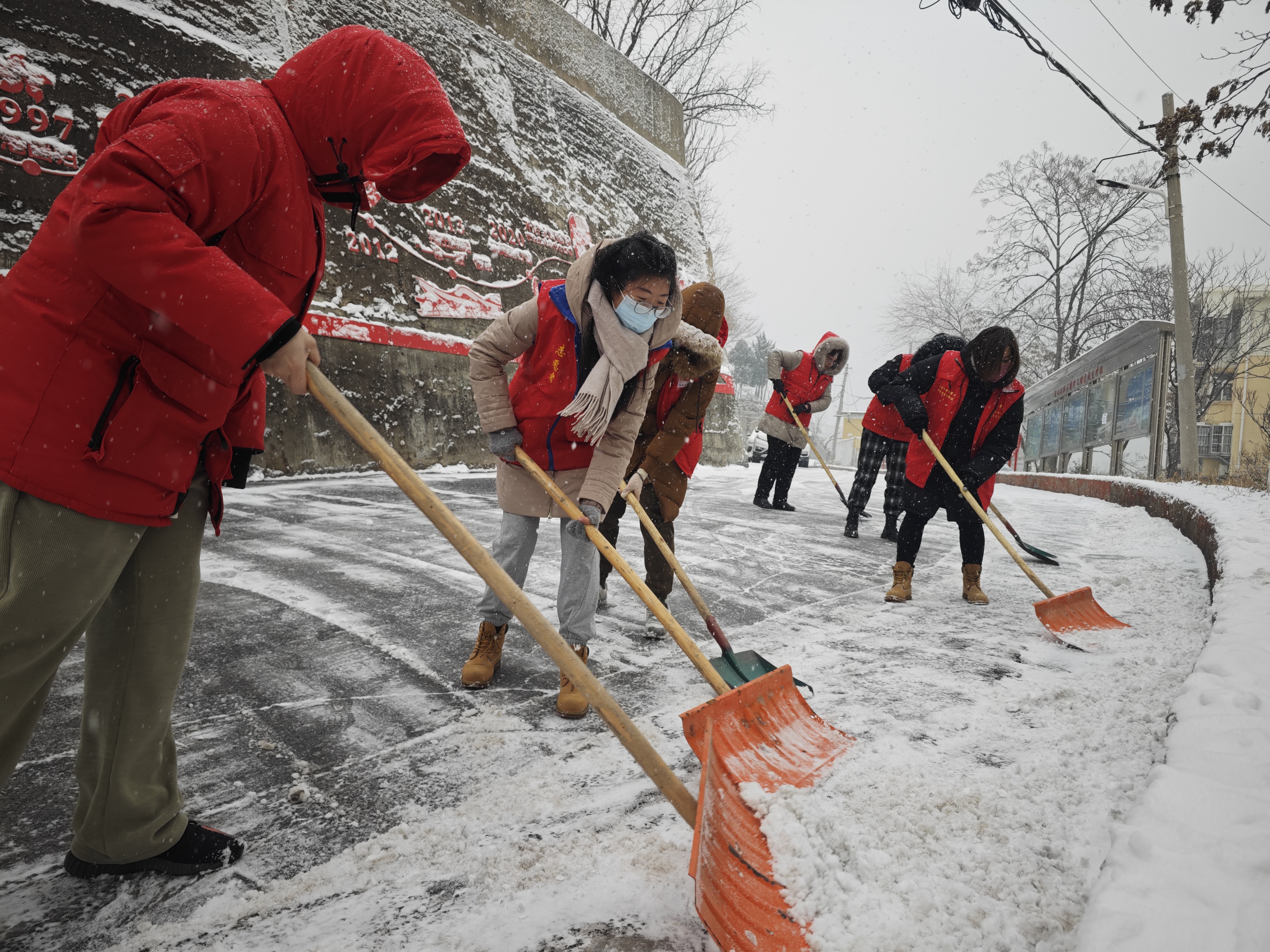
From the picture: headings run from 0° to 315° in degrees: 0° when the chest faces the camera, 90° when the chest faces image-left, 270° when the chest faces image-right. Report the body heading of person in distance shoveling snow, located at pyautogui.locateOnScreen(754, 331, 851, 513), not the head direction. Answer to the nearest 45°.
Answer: approximately 315°

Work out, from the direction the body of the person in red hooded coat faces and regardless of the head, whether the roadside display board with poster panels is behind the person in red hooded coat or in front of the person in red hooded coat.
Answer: in front

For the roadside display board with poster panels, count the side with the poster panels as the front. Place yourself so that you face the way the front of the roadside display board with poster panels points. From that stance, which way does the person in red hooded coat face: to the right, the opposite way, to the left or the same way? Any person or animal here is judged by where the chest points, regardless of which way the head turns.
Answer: the opposite way

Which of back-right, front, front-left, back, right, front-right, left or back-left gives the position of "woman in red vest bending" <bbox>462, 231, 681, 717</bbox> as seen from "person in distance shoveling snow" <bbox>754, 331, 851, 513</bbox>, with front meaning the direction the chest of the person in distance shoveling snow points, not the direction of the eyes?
front-right

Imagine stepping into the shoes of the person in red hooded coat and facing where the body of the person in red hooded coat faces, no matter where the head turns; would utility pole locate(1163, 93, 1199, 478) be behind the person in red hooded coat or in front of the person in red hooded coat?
in front

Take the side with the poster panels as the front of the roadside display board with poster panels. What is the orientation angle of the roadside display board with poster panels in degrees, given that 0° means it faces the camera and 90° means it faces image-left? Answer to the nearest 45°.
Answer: approximately 45°

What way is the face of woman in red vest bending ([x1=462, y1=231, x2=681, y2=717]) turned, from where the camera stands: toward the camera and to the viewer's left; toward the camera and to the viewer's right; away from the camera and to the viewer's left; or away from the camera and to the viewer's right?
toward the camera and to the viewer's right

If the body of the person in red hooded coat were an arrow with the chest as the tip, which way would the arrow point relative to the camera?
to the viewer's right

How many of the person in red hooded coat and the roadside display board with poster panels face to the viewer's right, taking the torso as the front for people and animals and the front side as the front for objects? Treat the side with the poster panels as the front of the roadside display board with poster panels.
1

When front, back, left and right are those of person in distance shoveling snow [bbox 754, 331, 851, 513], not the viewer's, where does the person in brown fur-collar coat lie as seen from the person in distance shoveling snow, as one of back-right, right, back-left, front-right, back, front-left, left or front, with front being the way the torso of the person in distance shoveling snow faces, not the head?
front-right

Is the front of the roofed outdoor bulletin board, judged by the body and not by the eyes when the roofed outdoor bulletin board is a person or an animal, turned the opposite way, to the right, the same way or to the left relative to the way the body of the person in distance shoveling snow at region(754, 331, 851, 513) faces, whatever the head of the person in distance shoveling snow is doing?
to the right
